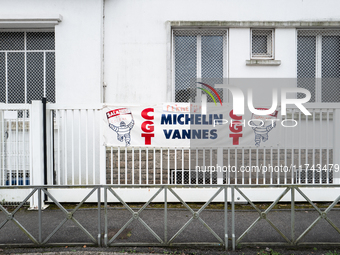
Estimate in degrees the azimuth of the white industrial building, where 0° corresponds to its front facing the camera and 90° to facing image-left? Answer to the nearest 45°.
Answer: approximately 0°

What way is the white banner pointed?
toward the camera
